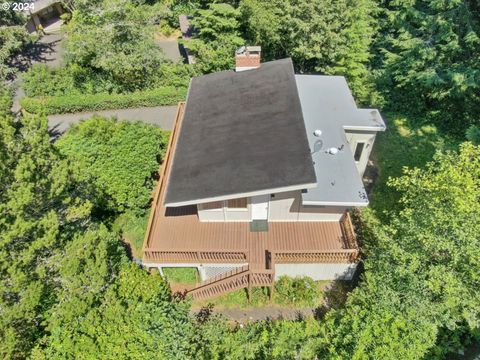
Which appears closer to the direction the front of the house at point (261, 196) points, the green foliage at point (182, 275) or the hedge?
the green foliage

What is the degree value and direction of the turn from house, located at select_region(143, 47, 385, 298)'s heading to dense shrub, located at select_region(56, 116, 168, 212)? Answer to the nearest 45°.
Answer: approximately 90° to its right

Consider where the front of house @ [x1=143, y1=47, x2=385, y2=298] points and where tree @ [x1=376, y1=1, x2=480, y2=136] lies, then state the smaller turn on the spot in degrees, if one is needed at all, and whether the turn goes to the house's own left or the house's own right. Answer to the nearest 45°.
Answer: approximately 135° to the house's own left

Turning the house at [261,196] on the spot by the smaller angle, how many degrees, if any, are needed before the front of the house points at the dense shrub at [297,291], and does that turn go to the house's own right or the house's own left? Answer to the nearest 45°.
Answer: approximately 45° to the house's own left

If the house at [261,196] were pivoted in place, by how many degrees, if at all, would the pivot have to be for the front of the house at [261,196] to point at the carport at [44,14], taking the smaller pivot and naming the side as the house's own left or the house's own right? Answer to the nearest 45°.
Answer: approximately 135° to the house's own right

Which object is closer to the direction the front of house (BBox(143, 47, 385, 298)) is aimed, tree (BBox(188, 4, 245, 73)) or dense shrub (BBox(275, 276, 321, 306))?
the dense shrub

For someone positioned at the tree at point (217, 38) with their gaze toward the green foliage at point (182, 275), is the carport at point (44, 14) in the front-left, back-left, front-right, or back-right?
back-right

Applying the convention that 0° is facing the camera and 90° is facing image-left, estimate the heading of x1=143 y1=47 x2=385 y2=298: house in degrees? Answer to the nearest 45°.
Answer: approximately 0°

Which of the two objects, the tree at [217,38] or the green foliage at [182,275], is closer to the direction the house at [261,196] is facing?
the green foliage

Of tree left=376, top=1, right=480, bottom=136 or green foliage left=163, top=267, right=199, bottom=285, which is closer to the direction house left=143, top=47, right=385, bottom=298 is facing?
the green foliage

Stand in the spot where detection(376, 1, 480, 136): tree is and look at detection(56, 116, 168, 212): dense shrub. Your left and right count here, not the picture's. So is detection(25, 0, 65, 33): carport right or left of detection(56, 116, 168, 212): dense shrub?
right

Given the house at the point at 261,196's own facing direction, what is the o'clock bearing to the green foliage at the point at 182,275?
The green foliage is roughly at 2 o'clock from the house.
